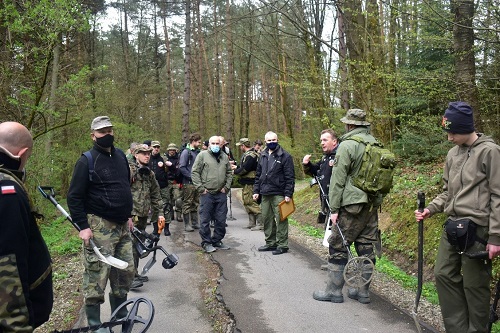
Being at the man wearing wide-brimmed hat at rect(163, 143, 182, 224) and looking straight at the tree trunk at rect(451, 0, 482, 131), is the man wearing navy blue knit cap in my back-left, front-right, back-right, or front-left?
front-right

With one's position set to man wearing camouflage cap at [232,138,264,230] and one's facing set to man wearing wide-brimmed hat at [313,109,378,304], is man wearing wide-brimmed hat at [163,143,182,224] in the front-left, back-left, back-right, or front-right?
back-right

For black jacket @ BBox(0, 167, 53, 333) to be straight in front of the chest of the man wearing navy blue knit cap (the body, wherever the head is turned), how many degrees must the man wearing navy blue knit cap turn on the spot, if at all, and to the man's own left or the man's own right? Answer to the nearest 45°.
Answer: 0° — they already face it

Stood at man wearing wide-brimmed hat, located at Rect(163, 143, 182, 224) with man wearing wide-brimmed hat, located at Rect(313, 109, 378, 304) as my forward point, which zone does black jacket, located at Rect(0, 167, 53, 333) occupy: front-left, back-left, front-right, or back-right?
front-right

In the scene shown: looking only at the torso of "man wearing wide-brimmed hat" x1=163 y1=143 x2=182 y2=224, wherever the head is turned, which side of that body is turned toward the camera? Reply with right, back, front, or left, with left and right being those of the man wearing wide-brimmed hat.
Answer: front

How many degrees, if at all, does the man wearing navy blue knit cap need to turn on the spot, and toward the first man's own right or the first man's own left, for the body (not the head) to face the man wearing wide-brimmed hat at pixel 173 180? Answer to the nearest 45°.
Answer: approximately 90° to the first man's own right

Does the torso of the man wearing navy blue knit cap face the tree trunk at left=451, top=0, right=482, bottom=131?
no

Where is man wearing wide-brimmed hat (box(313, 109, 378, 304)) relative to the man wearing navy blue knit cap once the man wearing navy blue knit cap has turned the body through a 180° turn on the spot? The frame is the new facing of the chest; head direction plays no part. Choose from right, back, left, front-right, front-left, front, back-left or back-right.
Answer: left

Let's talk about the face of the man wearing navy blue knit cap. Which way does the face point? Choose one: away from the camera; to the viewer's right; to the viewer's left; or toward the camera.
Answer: to the viewer's left

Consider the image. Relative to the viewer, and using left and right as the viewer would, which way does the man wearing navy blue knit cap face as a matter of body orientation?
facing the viewer and to the left of the viewer

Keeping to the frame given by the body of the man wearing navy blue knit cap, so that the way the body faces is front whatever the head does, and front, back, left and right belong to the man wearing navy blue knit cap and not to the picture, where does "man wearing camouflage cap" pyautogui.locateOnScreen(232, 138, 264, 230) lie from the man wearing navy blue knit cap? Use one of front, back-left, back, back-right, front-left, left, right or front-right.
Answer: right
